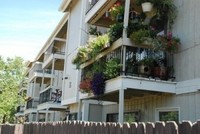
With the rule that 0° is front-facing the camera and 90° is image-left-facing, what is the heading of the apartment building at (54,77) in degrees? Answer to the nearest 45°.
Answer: approximately 45°

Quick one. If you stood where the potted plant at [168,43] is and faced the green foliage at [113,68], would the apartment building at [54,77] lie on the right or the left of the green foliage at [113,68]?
right

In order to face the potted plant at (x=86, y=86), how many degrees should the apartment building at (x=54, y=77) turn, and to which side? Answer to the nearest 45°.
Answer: approximately 45° to its left

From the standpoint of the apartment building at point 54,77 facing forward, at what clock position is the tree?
The tree is roughly at 4 o'clock from the apartment building.

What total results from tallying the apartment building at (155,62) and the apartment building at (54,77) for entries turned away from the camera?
0

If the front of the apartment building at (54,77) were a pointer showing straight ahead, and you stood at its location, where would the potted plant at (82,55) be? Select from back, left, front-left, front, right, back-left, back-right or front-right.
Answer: front-left

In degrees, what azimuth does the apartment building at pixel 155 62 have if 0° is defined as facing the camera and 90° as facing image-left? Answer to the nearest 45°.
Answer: approximately 45°

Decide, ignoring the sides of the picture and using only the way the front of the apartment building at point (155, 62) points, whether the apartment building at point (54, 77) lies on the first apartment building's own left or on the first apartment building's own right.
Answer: on the first apartment building's own right
